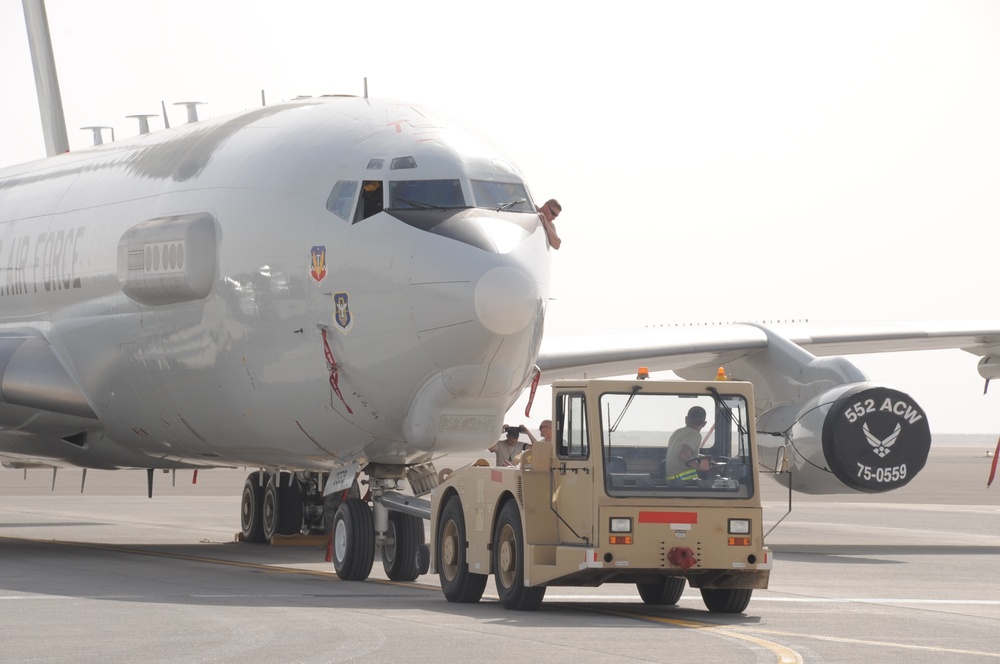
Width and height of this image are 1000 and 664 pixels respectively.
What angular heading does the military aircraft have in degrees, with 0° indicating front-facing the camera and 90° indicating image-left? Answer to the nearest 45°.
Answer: approximately 315°

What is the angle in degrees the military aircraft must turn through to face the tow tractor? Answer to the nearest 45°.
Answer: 0° — it already faces it

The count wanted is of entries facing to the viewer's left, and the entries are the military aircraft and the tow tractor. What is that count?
0

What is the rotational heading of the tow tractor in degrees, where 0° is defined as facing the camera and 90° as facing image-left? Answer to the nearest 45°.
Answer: approximately 315°

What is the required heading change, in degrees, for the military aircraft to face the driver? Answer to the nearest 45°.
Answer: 0° — it already faces them

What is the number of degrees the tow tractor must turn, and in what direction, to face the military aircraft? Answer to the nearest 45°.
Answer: approximately 180°
